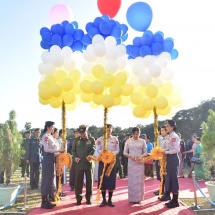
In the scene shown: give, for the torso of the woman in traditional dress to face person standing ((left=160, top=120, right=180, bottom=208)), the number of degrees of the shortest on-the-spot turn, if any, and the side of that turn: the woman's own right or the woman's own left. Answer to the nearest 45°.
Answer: approximately 90° to the woman's own left
